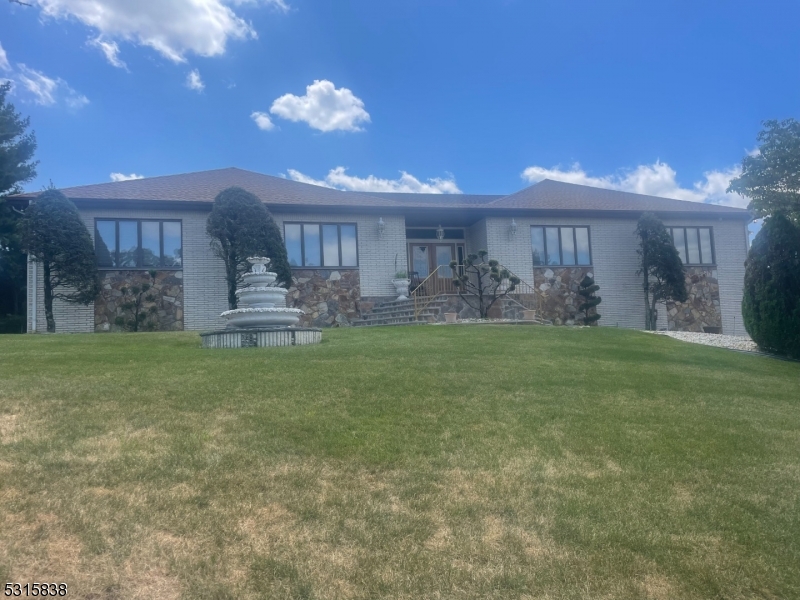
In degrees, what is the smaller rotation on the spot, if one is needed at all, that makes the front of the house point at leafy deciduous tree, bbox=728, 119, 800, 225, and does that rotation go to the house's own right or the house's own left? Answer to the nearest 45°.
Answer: approximately 90° to the house's own left

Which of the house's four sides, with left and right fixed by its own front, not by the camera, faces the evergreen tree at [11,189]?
right

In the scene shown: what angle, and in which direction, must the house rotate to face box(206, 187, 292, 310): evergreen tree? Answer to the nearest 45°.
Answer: approximately 45° to its right

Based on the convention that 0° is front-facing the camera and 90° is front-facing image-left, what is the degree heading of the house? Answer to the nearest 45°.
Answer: approximately 0°
